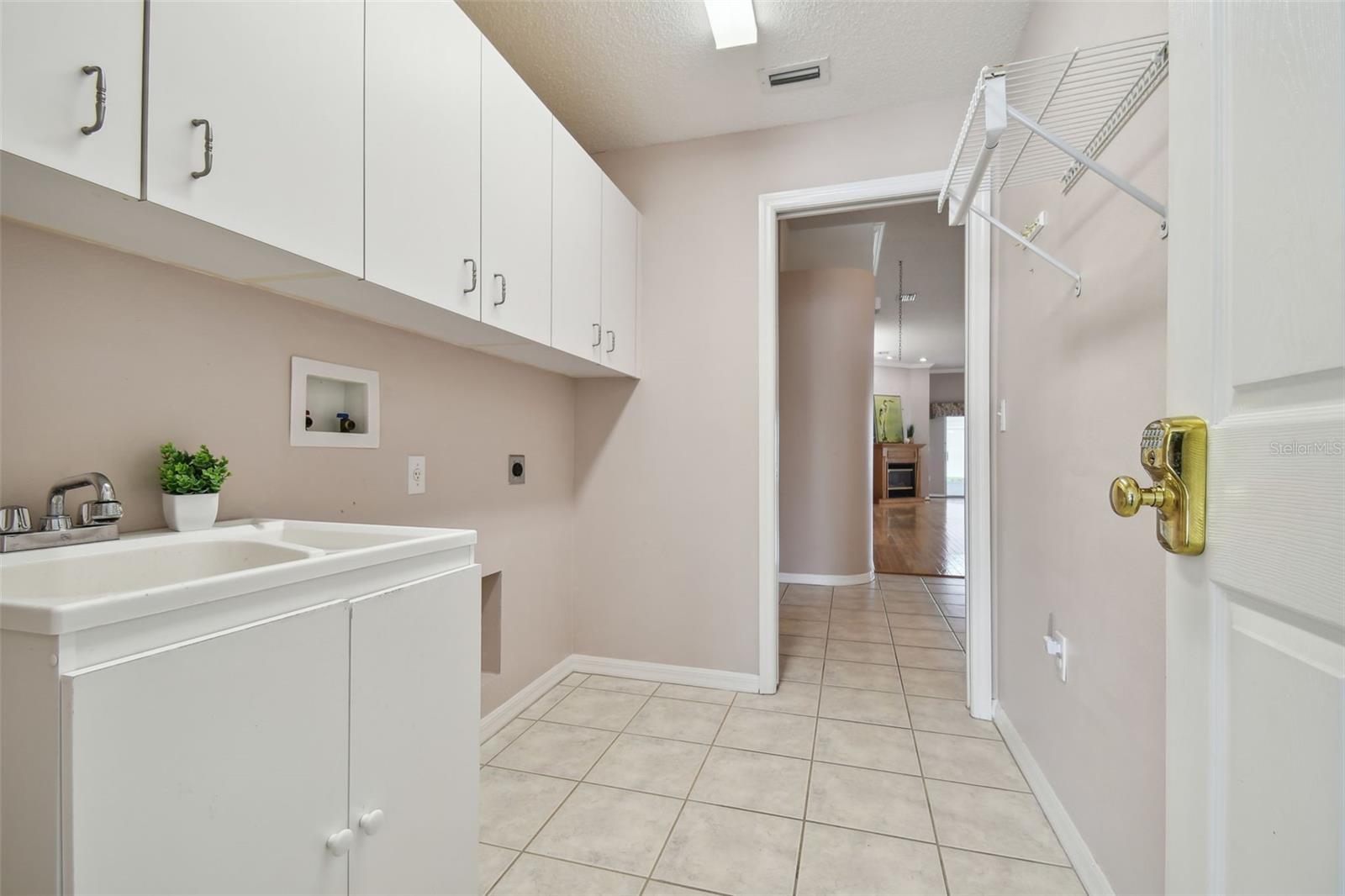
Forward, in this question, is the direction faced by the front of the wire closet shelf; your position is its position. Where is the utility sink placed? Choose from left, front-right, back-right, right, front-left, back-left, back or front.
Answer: front-left

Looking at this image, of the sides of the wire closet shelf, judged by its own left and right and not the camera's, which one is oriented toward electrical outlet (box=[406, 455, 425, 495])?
front

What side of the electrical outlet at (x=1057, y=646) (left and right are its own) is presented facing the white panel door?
left

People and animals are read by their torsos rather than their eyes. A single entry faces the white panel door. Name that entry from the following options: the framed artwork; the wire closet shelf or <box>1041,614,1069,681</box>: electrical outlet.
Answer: the framed artwork

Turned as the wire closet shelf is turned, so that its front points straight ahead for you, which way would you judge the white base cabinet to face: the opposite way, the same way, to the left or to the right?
the opposite way

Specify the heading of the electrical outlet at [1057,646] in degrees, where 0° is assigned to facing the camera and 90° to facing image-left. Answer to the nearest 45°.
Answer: approximately 90°

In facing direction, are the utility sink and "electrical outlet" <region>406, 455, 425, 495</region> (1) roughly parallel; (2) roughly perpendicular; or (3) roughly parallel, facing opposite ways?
roughly parallel

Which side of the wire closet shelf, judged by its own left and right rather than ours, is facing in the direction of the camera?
left

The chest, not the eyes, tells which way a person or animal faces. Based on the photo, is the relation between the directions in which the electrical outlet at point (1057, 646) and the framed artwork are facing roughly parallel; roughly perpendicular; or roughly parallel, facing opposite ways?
roughly perpendicular

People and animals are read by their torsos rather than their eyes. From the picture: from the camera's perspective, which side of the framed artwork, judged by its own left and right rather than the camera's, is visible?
front

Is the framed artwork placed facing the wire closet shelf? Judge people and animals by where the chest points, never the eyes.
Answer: yes

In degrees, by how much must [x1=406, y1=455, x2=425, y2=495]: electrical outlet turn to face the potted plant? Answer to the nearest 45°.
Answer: approximately 90° to its right
